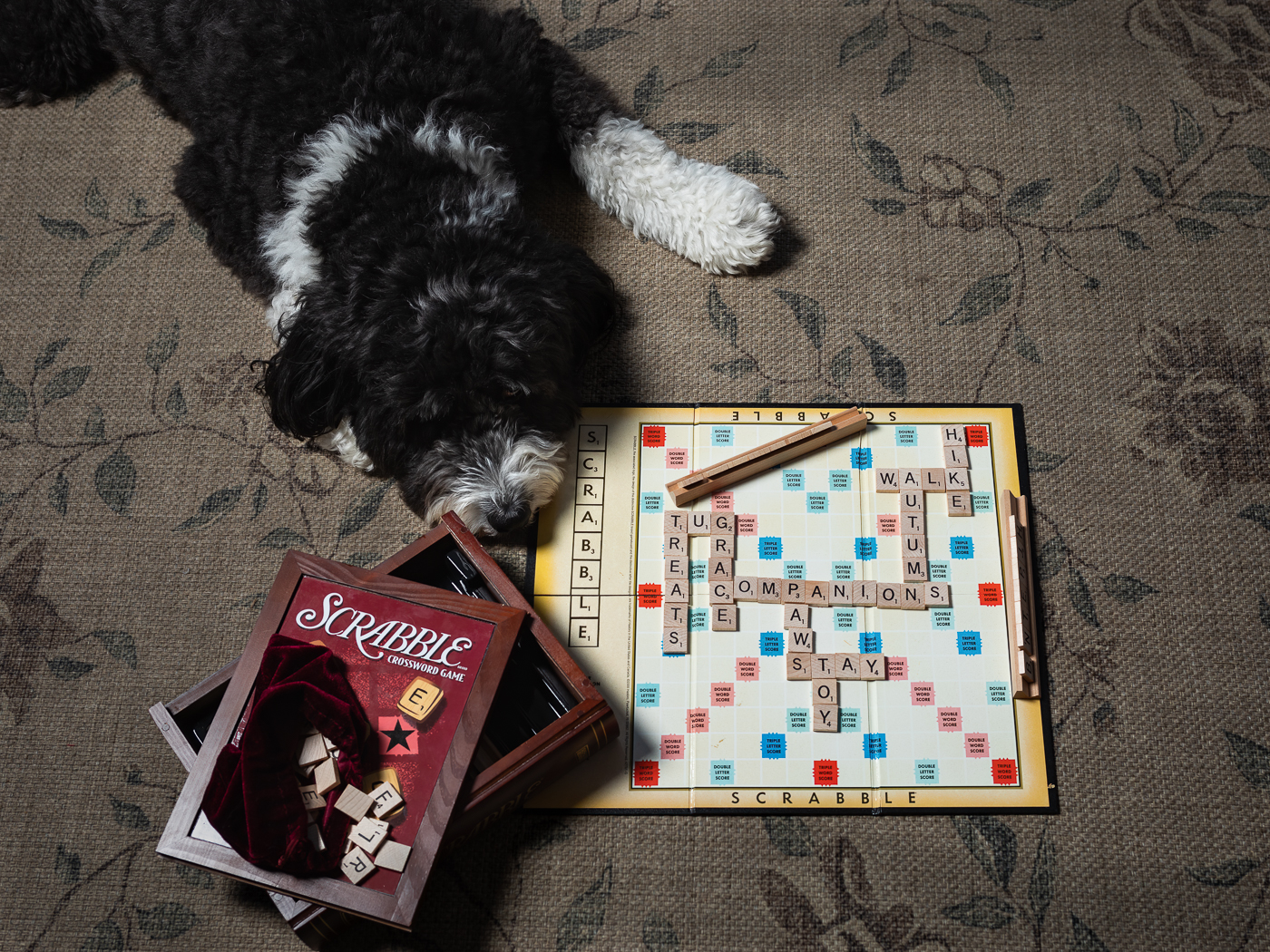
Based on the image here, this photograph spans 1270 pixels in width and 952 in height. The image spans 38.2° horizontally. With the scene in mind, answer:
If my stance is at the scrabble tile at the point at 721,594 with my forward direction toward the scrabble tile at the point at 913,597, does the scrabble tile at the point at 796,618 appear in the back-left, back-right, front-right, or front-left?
front-right

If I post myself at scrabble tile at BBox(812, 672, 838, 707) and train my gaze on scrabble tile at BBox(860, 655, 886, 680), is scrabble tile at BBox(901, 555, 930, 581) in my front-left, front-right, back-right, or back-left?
front-left

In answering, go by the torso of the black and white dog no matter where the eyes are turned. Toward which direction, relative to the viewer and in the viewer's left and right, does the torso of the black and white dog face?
facing the viewer and to the right of the viewer
